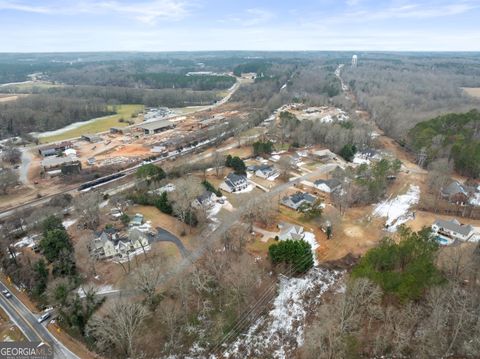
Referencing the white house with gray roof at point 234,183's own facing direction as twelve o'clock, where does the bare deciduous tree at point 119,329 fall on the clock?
The bare deciduous tree is roughly at 2 o'clock from the white house with gray roof.

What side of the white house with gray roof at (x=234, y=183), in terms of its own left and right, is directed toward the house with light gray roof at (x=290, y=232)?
front

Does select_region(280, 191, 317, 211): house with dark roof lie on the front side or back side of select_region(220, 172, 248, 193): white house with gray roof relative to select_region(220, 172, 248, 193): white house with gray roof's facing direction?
on the front side

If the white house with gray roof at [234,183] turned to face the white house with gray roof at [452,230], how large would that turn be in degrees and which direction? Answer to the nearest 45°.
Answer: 0° — it already faces it

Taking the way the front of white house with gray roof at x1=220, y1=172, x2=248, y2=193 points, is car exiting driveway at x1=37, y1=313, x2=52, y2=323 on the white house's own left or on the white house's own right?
on the white house's own right

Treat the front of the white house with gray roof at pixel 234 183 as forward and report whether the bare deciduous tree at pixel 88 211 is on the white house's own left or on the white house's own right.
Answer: on the white house's own right

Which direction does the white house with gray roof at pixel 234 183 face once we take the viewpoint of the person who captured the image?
facing the viewer and to the right of the viewer

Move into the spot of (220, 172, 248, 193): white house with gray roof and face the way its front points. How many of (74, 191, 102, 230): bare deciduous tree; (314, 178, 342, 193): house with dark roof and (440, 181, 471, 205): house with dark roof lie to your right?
1

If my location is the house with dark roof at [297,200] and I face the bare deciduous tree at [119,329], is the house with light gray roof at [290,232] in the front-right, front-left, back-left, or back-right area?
front-left

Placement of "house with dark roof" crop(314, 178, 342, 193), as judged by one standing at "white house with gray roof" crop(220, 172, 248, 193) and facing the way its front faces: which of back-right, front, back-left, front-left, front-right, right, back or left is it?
front-left

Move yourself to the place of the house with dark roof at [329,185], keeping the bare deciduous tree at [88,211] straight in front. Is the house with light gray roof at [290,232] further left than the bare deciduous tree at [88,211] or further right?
left

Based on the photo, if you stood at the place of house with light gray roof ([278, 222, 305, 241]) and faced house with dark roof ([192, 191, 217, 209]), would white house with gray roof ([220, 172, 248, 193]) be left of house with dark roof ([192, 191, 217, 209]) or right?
right

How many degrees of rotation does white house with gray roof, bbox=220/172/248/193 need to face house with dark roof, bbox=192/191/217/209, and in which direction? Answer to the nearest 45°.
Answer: approximately 90° to its right
